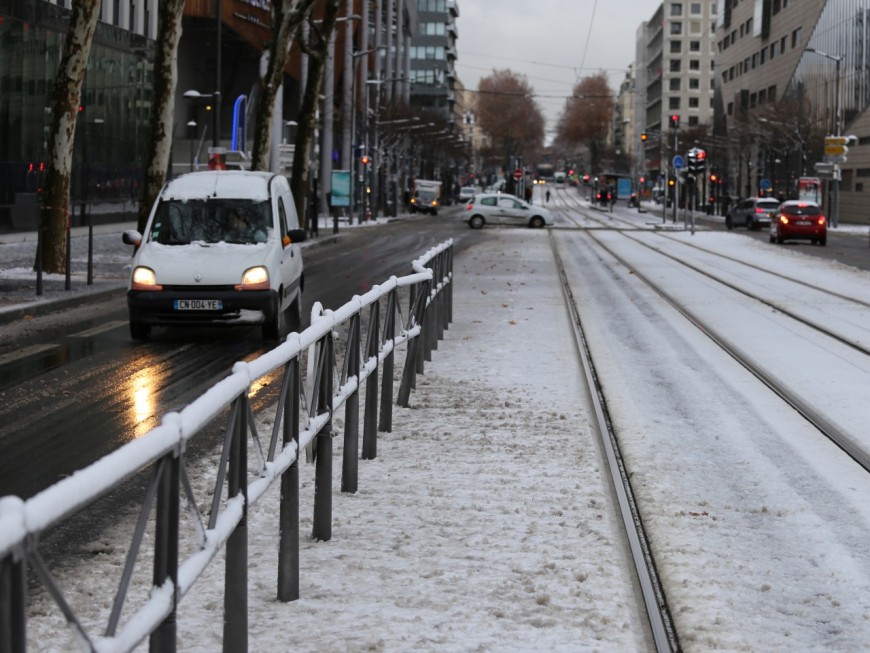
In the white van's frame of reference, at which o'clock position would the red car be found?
The red car is roughly at 7 o'clock from the white van.

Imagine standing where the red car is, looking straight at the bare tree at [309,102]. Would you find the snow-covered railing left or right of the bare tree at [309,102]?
left

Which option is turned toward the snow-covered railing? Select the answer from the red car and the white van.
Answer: the white van

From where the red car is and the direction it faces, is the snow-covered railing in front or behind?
behind

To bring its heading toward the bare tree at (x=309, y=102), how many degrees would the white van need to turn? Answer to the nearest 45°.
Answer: approximately 180°

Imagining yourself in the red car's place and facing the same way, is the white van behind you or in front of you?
behind

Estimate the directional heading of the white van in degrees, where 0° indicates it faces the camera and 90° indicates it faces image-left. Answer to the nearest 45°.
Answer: approximately 0°

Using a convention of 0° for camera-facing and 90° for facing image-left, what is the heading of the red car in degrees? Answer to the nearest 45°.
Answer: approximately 180°

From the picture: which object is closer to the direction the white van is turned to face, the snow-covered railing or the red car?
the snow-covered railing

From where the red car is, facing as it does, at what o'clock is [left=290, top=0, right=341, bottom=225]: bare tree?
The bare tree is roughly at 10 o'clock from the red car.

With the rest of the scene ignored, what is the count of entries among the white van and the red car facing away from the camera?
1

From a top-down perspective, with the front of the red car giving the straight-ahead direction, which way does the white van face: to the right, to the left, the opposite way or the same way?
the opposite way
